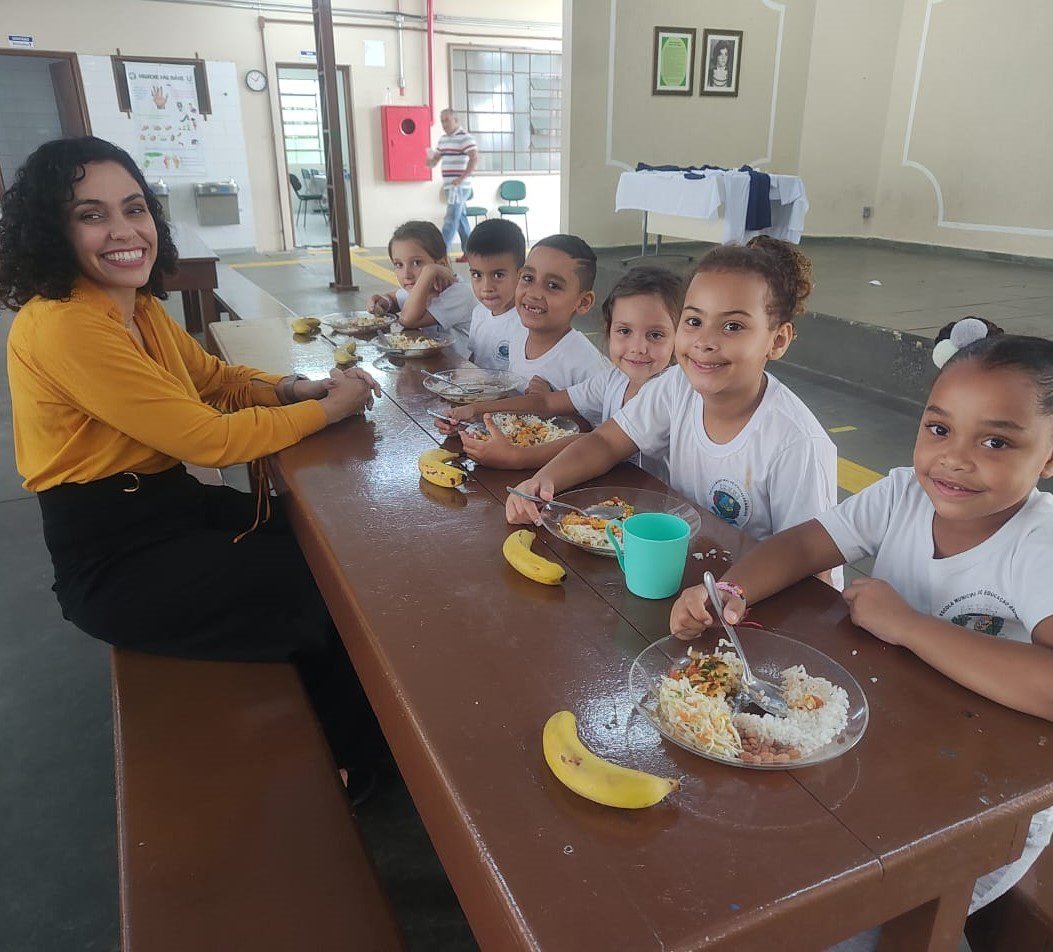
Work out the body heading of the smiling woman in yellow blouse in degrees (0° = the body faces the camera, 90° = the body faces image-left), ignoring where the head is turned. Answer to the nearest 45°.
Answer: approximately 315°

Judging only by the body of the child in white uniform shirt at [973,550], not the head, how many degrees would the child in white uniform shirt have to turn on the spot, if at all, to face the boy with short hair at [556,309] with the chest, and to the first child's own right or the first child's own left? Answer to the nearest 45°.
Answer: approximately 90° to the first child's own right

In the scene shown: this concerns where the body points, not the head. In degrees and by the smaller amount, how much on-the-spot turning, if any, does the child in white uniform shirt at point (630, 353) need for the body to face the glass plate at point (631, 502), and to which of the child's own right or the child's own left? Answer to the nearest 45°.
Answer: approximately 45° to the child's own left

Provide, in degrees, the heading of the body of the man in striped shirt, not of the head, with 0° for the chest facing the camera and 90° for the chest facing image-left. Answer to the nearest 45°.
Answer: approximately 45°

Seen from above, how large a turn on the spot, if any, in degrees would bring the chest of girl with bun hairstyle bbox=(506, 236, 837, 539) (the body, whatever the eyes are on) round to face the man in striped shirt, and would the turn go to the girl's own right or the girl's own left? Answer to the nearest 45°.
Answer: approximately 135° to the girl's own right
